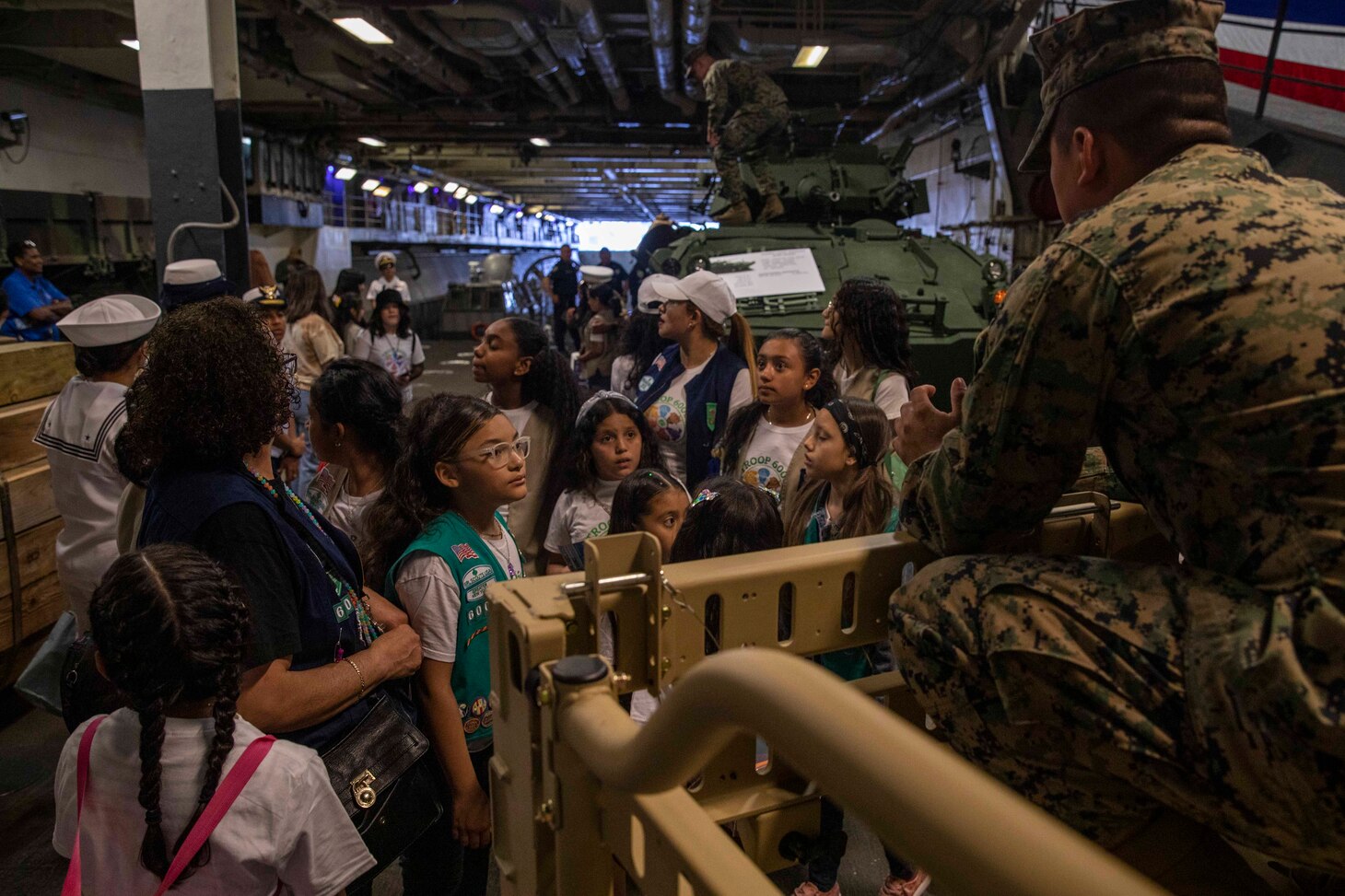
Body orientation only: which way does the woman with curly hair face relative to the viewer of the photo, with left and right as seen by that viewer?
facing to the right of the viewer

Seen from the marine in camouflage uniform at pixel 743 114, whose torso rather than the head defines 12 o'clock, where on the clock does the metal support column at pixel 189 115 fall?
The metal support column is roughly at 10 o'clock from the marine in camouflage uniform.

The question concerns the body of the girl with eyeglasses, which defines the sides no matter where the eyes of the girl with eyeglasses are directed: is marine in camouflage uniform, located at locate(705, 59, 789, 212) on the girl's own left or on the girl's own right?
on the girl's own left

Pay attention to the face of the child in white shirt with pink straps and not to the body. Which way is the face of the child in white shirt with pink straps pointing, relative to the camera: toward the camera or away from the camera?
away from the camera

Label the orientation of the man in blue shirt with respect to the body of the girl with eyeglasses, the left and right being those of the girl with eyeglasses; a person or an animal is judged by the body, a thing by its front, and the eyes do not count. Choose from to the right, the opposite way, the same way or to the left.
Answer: the same way

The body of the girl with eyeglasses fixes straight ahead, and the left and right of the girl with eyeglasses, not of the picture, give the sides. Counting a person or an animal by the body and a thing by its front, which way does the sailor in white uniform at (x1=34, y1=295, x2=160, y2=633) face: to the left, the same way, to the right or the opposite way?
to the left

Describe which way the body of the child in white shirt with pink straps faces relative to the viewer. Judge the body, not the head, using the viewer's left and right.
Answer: facing away from the viewer

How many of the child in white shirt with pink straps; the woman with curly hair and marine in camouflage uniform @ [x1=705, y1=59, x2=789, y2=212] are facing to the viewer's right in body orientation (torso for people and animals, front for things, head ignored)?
1

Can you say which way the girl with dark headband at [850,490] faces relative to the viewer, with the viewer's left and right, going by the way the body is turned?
facing the viewer and to the left of the viewer

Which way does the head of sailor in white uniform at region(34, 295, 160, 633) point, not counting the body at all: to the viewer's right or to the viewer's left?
to the viewer's right

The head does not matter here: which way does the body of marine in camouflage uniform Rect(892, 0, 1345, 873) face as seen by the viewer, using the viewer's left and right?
facing away from the viewer and to the left of the viewer

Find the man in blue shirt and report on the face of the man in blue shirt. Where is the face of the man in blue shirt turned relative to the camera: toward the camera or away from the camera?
toward the camera

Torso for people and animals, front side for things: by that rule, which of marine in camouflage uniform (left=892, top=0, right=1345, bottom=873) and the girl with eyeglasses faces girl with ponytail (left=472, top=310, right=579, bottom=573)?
the marine in camouflage uniform
